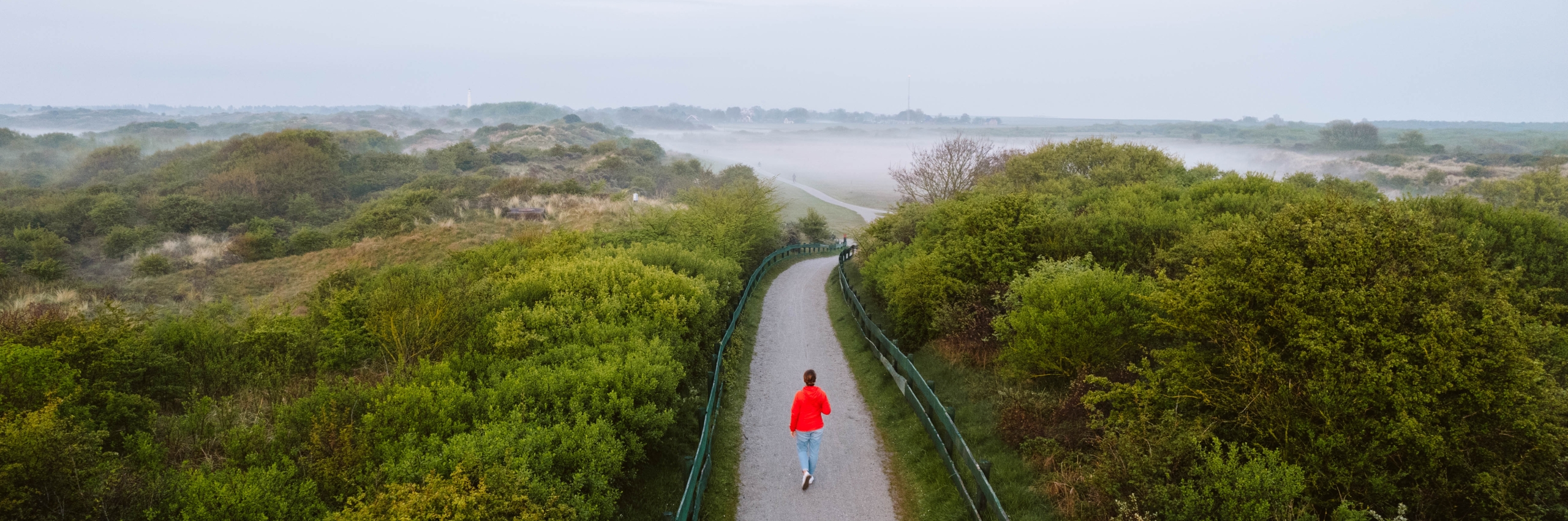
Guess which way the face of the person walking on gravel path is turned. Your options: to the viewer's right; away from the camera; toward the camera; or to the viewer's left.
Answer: away from the camera

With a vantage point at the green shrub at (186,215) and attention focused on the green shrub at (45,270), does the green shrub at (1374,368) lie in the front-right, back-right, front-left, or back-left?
front-left

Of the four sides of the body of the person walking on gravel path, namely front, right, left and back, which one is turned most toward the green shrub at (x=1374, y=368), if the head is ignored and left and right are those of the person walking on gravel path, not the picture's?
right

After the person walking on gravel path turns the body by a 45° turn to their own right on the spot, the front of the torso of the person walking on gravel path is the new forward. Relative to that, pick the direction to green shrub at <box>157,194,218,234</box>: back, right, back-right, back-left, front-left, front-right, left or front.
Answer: left

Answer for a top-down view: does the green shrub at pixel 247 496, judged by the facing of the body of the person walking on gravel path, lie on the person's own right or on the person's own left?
on the person's own left

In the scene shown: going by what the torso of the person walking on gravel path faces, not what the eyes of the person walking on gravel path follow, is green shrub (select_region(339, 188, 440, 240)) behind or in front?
in front

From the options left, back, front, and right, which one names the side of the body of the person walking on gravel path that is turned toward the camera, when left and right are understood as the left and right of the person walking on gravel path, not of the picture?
back

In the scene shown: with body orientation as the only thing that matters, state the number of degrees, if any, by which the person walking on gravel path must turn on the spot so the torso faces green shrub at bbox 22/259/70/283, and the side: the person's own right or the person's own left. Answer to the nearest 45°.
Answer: approximately 45° to the person's own left
